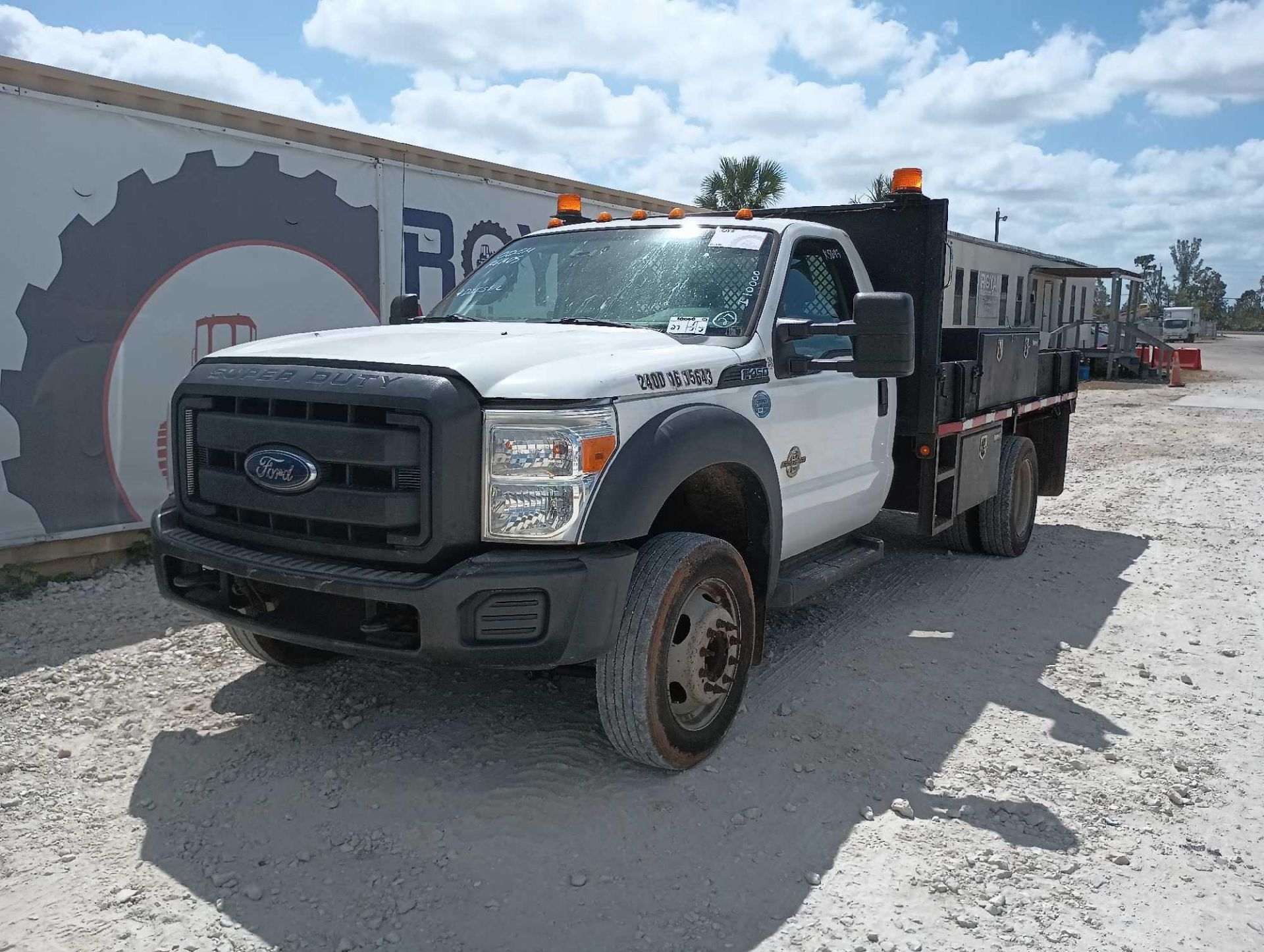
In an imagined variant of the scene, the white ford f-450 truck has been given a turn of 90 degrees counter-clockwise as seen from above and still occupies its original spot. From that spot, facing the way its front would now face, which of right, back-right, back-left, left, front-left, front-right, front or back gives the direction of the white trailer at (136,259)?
back

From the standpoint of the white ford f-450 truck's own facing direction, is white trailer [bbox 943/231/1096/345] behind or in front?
behind

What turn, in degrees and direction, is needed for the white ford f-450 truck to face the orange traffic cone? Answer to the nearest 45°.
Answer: approximately 180°
